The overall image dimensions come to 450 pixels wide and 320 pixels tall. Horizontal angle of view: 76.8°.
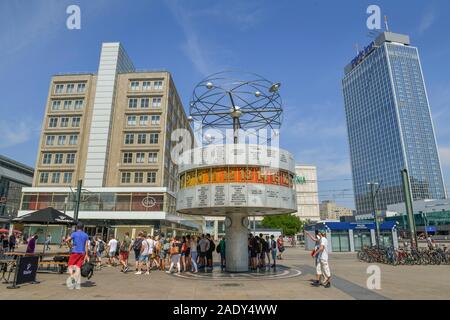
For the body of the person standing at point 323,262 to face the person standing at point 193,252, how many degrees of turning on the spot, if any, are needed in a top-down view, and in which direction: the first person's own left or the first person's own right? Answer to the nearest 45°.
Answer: approximately 45° to the first person's own right

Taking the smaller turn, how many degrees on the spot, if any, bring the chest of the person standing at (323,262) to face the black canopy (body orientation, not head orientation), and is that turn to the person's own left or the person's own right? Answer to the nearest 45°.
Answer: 0° — they already face it

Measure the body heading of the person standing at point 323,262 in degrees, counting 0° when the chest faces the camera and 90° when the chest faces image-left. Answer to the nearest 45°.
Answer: approximately 90°

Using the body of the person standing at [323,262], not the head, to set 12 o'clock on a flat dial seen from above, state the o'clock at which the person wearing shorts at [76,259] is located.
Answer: The person wearing shorts is roughly at 11 o'clock from the person standing.

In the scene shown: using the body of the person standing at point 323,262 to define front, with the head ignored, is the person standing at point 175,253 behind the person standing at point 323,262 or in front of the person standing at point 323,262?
in front

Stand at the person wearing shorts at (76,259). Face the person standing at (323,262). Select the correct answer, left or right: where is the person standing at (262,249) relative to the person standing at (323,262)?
left

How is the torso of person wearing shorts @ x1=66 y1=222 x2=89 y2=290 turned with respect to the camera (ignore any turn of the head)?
away from the camera

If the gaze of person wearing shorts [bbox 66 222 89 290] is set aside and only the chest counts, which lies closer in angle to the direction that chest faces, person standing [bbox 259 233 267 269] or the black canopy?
the black canopy

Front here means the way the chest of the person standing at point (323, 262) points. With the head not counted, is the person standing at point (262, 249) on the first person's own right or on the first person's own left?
on the first person's own right
